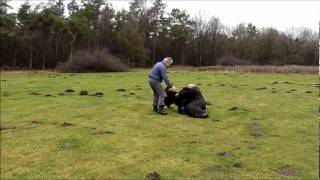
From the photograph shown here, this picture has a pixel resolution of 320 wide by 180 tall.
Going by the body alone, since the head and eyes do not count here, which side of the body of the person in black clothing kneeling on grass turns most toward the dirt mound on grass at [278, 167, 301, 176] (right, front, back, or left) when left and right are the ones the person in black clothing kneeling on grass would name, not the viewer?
left

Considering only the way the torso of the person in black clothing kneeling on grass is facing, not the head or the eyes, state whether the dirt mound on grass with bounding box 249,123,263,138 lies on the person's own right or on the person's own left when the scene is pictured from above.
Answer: on the person's own left

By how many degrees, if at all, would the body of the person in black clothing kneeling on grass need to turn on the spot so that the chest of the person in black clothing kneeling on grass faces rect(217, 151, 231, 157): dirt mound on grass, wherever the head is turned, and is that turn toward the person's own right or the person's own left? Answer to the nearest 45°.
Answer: approximately 90° to the person's own left

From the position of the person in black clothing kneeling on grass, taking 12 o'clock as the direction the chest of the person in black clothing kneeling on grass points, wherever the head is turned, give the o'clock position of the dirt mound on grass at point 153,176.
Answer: The dirt mound on grass is roughly at 9 o'clock from the person in black clothing kneeling on grass.

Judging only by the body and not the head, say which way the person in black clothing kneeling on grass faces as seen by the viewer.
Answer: to the viewer's left
